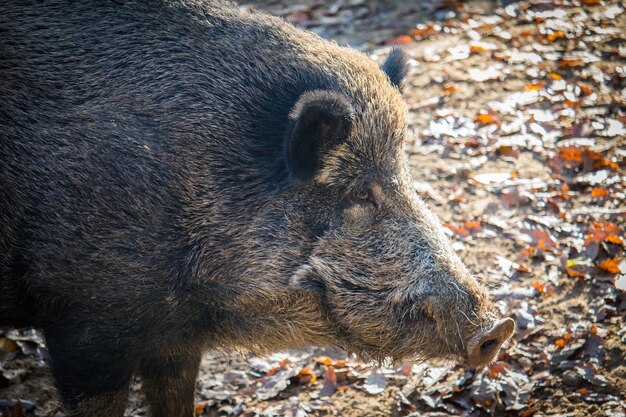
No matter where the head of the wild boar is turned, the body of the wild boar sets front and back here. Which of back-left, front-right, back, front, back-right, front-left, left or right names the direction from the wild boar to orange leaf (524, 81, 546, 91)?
front-left

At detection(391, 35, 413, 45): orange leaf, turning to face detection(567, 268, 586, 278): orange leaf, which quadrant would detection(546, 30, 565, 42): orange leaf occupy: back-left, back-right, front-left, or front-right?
front-left

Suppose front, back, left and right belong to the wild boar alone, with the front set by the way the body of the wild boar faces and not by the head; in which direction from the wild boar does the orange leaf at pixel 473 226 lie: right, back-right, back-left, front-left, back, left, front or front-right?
front-left

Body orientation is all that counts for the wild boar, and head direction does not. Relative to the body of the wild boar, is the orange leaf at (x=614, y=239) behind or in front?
in front

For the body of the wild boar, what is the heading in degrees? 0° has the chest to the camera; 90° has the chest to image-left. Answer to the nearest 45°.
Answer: approximately 270°

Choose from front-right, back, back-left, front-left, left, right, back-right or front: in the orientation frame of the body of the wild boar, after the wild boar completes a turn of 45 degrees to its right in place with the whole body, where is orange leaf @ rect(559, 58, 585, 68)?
left

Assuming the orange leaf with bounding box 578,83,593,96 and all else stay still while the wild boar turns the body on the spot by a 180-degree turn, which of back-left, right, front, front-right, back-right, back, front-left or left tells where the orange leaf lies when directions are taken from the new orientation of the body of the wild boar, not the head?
back-right

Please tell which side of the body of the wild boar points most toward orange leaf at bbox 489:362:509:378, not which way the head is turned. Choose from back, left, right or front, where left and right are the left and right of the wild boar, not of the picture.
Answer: front

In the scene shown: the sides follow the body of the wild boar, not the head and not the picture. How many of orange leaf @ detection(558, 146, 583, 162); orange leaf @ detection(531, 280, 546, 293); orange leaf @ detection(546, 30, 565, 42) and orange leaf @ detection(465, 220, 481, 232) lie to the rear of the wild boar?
0

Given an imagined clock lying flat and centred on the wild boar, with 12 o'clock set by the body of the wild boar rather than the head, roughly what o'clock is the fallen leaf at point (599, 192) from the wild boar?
The fallen leaf is roughly at 11 o'clock from the wild boar.

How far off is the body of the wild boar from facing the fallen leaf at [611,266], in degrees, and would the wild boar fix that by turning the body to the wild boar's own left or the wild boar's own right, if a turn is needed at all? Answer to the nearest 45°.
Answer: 0° — it already faces it

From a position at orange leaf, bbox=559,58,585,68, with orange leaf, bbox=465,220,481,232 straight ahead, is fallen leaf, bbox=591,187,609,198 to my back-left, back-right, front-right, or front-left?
front-left

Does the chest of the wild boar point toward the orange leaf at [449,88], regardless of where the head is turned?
no

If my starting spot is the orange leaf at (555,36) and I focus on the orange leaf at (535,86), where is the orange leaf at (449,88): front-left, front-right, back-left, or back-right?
front-right

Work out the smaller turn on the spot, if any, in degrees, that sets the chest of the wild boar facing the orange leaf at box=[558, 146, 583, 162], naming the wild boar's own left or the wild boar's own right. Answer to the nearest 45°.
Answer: approximately 45° to the wild boar's own left

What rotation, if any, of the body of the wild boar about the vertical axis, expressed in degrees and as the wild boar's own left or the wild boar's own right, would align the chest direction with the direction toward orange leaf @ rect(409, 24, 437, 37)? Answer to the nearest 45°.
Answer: approximately 45° to the wild boar's own left
